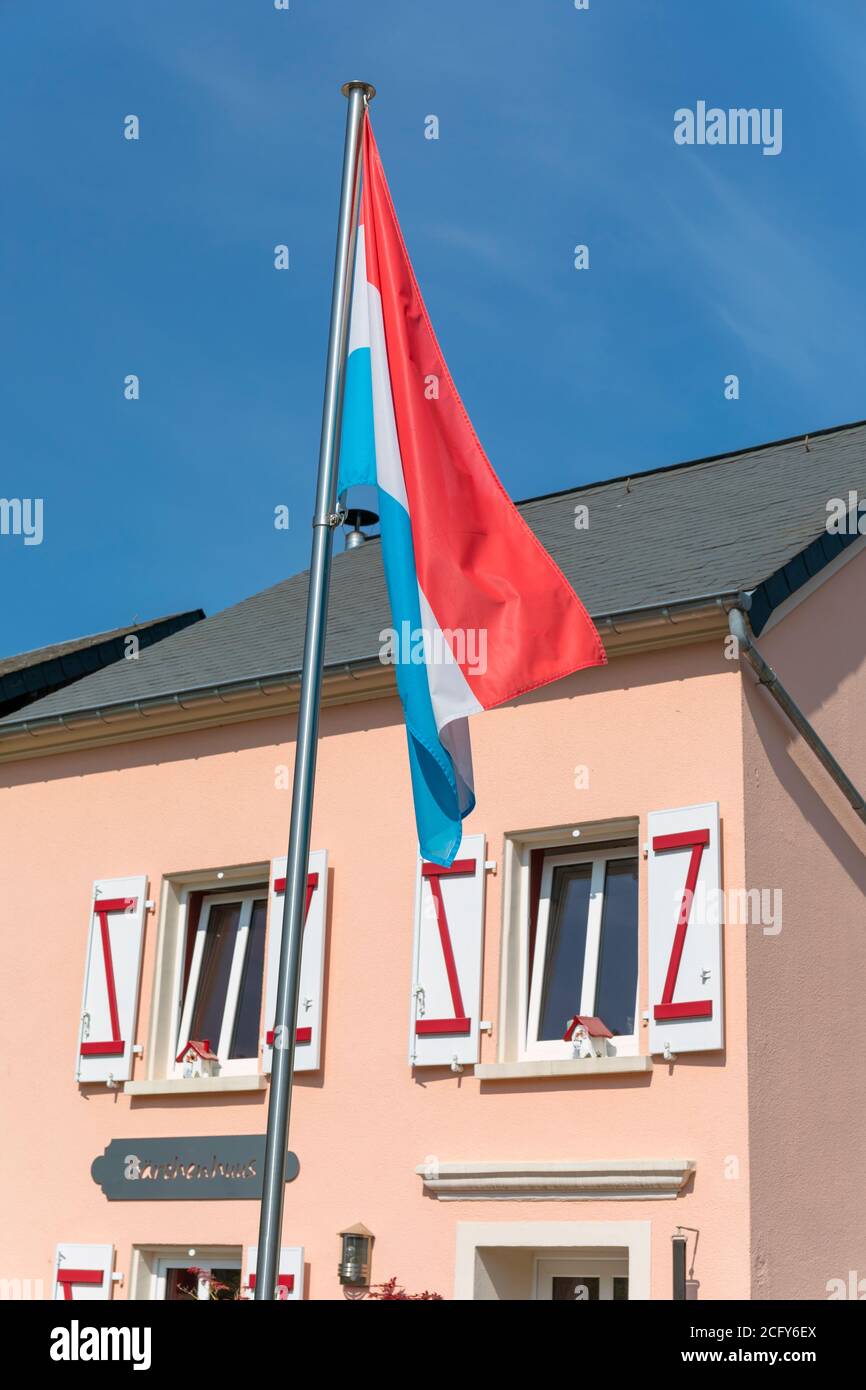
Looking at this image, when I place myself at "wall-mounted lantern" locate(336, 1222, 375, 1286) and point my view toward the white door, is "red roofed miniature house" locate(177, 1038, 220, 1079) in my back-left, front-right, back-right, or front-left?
back-left

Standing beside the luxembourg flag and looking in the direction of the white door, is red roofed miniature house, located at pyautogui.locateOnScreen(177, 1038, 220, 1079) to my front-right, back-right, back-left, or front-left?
front-left

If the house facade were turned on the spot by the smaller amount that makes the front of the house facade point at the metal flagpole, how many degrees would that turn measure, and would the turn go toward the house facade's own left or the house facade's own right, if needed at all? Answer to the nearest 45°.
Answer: approximately 45° to the house facade's own left

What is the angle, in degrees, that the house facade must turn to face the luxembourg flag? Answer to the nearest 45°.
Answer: approximately 45° to its left

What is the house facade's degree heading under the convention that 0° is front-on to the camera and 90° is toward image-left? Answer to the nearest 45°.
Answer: approximately 45°
